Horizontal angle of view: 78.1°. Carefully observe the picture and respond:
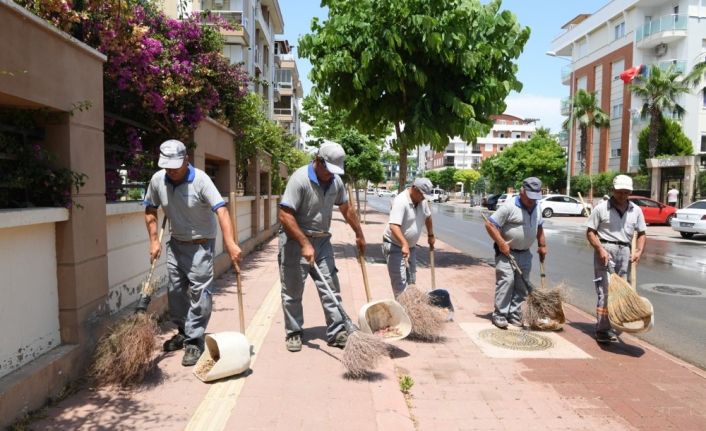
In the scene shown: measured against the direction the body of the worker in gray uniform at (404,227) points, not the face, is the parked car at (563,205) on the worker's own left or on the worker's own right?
on the worker's own left

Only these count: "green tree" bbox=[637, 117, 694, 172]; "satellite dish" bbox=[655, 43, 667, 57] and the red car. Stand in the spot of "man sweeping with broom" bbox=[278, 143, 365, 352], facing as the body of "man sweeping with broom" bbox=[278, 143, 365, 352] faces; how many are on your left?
3

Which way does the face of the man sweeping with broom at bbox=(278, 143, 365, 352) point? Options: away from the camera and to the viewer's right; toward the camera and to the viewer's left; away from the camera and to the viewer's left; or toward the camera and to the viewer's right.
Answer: toward the camera and to the viewer's right

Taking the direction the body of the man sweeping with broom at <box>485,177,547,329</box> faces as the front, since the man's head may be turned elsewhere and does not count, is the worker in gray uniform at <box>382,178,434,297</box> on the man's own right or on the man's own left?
on the man's own right

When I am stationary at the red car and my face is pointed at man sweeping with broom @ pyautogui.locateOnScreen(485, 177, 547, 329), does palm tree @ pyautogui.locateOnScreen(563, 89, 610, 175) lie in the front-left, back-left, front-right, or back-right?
back-right

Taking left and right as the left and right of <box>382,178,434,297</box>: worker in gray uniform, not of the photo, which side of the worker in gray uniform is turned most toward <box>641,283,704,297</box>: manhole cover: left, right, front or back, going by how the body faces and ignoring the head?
left
